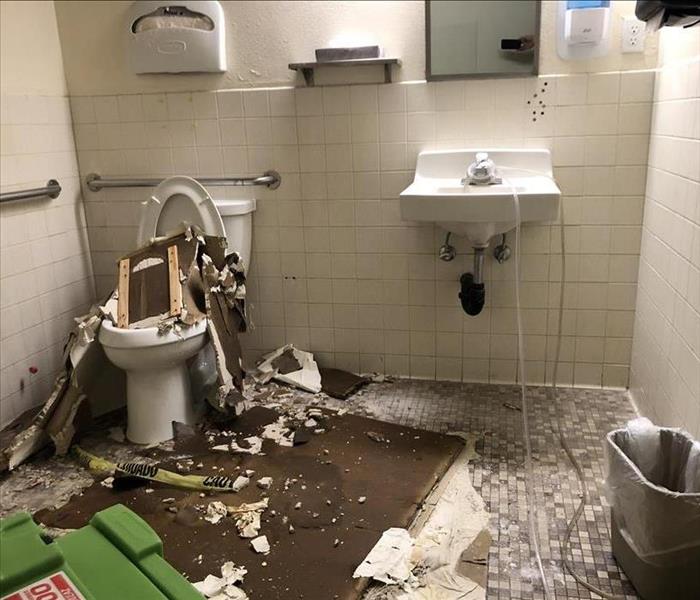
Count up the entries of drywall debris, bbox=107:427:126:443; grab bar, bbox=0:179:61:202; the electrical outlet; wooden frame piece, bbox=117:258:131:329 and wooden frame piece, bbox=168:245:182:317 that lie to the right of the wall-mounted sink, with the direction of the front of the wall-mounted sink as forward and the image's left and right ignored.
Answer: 4

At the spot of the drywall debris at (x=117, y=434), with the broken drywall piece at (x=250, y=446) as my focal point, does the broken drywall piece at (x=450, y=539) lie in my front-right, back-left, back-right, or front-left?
front-right

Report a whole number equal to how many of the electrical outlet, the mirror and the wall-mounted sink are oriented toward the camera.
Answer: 3

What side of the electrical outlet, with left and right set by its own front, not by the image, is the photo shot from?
front

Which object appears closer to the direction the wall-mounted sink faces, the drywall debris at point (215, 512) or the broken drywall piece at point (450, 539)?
the broken drywall piece

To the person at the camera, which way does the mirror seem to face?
facing the viewer

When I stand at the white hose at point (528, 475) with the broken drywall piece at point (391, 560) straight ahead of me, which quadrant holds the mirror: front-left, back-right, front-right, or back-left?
back-right

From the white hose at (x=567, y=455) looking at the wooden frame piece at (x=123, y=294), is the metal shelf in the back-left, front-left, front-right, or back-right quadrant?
front-right

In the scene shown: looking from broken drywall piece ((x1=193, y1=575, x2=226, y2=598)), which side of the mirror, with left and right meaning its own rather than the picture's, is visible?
front

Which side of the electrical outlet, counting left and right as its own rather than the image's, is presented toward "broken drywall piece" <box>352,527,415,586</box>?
front

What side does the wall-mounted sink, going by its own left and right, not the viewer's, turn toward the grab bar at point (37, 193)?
right

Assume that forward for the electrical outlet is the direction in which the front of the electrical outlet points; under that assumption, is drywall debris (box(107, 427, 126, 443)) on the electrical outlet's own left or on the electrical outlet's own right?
on the electrical outlet's own right

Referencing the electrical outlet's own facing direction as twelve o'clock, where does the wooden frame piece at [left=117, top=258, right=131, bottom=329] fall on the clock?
The wooden frame piece is roughly at 2 o'clock from the electrical outlet.

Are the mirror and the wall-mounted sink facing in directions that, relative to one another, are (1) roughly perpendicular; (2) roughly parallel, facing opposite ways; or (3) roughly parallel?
roughly parallel
